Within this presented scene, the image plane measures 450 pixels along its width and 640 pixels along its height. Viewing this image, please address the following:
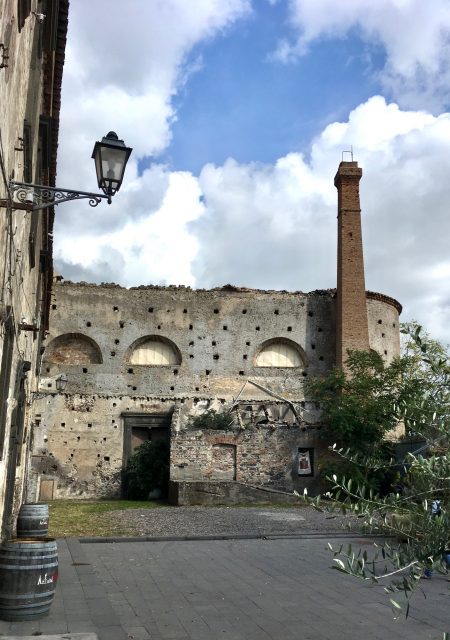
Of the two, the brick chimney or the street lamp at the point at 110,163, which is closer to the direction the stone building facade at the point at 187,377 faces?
the street lamp

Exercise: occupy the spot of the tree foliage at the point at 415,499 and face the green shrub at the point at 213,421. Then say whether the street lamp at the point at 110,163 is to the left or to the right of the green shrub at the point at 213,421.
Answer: left

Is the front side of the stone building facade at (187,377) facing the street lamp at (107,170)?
yes

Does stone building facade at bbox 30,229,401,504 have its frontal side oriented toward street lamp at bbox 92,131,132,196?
yes

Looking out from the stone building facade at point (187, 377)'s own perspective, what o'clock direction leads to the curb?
The curb is roughly at 12 o'clock from the stone building facade.

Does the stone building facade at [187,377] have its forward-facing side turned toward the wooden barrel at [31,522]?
yes

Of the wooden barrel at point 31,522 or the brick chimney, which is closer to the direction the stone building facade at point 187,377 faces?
the wooden barrel

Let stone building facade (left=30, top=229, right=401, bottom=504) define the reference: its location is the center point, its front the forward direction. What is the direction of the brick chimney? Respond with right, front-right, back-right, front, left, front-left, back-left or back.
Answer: left

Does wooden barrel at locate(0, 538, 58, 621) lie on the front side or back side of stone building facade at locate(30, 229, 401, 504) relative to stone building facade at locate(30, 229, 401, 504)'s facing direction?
on the front side

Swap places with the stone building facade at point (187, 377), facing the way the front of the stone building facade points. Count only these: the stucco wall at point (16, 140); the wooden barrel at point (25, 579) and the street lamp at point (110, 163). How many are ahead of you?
3

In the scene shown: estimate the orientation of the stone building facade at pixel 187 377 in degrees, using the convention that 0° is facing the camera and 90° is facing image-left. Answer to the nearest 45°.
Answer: approximately 0°
